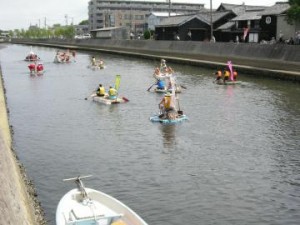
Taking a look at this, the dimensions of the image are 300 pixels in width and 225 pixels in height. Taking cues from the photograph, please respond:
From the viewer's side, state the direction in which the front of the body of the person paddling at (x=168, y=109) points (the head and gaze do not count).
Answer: away from the camera

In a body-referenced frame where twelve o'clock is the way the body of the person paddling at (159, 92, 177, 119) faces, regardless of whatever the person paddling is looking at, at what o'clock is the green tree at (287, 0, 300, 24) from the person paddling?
The green tree is roughly at 1 o'clock from the person paddling.
